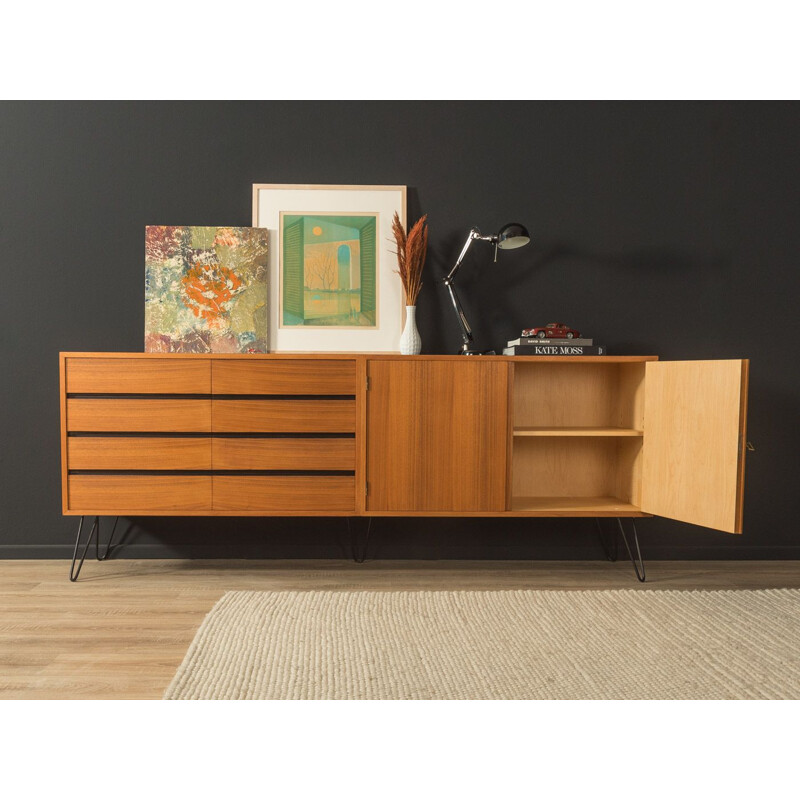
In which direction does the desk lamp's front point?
to the viewer's right

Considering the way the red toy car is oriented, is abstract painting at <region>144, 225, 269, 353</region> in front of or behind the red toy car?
in front

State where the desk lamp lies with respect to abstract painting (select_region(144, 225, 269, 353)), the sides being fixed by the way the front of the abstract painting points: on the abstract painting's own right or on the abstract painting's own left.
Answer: on the abstract painting's own left

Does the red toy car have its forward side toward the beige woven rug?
no

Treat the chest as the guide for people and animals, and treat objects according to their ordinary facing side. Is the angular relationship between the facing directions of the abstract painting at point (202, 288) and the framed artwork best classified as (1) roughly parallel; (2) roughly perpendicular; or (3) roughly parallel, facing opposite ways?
roughly parallel

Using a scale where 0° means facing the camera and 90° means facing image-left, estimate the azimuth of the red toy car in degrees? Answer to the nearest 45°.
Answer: approximately 90°

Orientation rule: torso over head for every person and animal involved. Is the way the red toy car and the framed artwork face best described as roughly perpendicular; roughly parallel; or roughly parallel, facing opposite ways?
roughly perpendicular

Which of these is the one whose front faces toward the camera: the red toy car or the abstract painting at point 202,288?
the abstract painting

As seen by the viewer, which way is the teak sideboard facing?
toward the camera

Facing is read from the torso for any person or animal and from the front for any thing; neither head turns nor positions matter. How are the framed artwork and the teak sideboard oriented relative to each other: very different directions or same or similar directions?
same or similar directions

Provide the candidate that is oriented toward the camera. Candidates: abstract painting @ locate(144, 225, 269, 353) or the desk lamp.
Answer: the abstract painting

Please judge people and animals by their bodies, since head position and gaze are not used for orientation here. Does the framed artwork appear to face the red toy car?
no

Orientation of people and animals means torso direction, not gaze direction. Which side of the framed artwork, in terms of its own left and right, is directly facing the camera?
front
